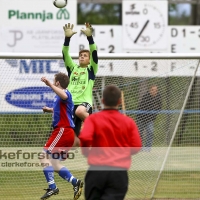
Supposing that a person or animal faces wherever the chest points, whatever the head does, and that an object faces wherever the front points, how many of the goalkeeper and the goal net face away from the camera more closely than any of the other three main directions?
0

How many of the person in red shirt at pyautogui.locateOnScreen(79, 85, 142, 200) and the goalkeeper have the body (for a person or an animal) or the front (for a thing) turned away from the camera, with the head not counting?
1

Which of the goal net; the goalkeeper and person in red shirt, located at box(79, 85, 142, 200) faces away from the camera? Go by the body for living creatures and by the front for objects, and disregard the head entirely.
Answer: the person in red shirt

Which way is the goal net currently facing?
toward the camera

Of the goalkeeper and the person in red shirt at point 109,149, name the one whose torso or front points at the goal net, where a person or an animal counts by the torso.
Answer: the person in red shirt

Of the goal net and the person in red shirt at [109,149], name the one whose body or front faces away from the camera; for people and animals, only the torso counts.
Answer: the person in red shirt

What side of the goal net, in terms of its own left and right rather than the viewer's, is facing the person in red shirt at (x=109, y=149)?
front

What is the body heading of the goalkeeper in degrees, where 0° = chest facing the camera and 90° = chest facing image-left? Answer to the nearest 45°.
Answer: approximately 45°

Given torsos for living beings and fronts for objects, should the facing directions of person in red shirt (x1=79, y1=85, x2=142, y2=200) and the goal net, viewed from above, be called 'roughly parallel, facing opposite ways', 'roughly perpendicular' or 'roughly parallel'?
roughly parallel, facing opposite ways

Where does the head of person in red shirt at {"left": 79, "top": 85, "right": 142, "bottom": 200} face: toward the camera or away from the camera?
away from the camera

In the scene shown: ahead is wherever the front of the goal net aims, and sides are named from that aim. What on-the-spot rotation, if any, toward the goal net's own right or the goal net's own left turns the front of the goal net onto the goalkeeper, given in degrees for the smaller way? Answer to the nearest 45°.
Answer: approximately 45° to the goal net's own right

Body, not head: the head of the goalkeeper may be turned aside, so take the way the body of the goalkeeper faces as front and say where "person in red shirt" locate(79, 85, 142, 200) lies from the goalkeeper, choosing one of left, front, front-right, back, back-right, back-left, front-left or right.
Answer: front-left

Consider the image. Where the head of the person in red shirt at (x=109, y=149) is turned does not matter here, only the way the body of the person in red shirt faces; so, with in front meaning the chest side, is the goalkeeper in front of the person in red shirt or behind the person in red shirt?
in front

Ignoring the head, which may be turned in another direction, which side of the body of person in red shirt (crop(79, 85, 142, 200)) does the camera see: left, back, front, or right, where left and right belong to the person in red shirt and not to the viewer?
back

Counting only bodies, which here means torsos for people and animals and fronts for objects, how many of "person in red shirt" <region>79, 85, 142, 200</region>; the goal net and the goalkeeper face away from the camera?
1

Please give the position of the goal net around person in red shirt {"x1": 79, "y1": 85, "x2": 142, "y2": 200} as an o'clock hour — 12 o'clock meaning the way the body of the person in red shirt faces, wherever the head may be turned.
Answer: The goal net is roughly at 12 o'clock from the person in red shirt.
